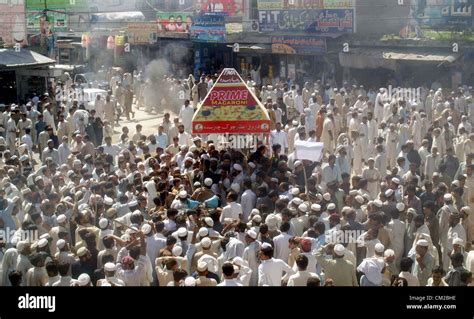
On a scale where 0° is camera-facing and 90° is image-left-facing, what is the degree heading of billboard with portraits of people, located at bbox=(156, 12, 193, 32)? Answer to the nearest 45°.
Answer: approximately 0°

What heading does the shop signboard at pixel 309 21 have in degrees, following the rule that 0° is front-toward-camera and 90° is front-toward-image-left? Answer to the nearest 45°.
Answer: approximately 0°

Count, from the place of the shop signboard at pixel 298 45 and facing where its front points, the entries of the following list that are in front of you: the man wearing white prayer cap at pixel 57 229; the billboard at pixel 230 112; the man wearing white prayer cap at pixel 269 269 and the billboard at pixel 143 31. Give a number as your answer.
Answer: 3

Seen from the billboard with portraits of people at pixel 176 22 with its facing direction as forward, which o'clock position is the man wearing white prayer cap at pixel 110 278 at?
The man wearing white prayer cap is roughly at 12 o'clock from the billboard with portraits of people.

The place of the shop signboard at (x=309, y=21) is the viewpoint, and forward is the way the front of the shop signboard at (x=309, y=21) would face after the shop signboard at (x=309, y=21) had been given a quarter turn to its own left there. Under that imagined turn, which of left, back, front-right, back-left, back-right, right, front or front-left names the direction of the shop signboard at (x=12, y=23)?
back

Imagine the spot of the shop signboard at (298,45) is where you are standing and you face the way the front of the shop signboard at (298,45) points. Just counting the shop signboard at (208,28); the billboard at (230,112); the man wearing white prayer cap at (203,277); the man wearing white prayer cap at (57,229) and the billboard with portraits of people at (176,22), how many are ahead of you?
3

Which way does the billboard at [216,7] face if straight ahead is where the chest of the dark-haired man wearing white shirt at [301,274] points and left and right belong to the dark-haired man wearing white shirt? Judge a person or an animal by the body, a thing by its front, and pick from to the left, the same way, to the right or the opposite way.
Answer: the opposite way

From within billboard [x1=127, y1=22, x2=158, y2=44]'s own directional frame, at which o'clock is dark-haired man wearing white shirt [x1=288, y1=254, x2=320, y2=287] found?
The dark-haired man wearing white shirt is roughly at 12 o'clock from the billboard.
